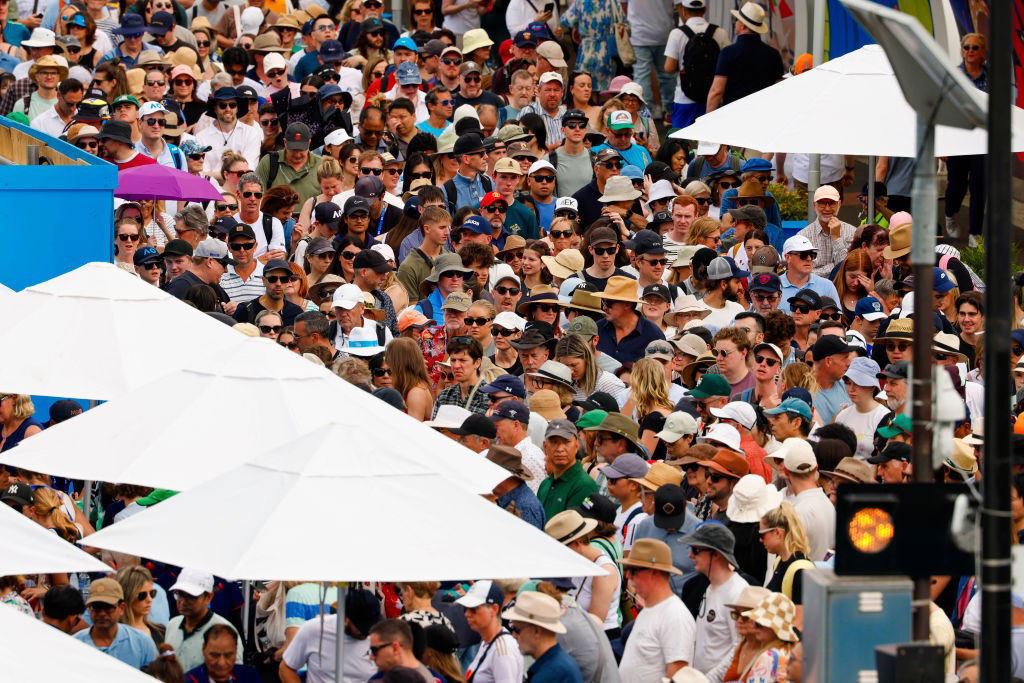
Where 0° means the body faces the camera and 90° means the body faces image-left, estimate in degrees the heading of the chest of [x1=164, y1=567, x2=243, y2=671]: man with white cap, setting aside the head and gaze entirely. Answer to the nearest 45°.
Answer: approximately 45°

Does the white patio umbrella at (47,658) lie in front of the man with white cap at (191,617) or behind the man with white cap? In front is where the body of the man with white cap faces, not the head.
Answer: in front

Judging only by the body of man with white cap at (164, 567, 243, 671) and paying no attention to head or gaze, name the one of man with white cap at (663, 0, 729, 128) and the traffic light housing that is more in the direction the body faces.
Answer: the traffic light housing

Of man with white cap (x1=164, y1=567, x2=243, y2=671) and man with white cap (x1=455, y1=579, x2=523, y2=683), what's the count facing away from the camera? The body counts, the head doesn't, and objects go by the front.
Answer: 0

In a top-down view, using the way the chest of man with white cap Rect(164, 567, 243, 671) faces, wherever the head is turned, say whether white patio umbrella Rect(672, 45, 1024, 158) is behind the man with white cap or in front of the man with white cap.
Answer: behind
